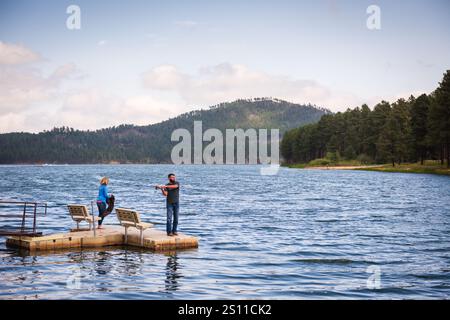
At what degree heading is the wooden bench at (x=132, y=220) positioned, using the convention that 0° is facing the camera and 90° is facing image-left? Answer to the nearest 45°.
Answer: approximately 225°

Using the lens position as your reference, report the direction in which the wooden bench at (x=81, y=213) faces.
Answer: facing away from the viewer and to the right of the viewer

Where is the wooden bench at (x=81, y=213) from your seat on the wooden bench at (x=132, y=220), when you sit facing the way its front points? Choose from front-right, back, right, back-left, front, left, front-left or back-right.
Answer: left

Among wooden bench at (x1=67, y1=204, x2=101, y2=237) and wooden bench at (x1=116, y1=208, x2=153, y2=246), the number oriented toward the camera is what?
0
